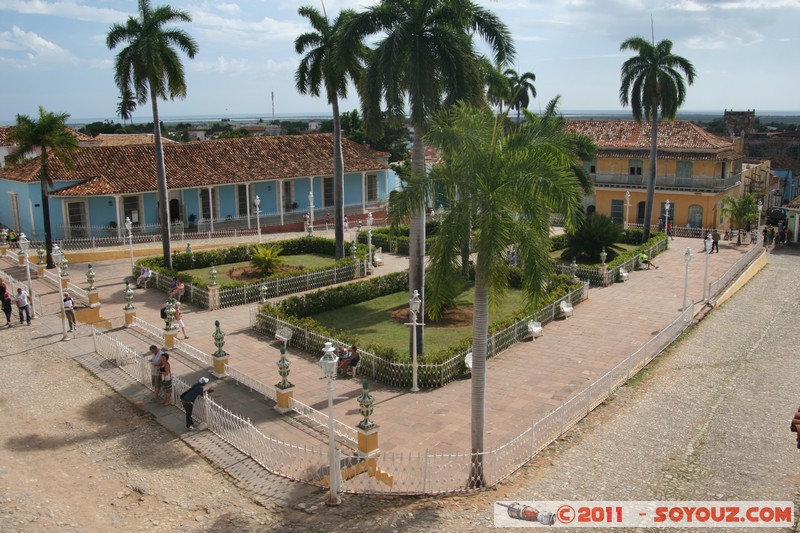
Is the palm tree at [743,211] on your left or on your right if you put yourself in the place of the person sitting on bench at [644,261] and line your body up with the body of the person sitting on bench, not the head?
on your left

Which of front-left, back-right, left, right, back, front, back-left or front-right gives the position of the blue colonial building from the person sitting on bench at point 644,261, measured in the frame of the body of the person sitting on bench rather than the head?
back-right

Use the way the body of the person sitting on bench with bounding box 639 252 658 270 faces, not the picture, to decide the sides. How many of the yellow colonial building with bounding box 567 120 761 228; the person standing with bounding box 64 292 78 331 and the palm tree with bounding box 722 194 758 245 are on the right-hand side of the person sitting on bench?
1

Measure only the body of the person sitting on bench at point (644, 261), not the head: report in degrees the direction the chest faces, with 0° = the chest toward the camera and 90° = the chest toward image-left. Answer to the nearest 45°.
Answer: approximately 315°

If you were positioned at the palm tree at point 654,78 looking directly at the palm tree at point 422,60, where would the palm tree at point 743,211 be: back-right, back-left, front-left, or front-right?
back-left

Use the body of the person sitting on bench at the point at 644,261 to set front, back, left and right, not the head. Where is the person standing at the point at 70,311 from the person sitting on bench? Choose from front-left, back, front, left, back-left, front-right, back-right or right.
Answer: right

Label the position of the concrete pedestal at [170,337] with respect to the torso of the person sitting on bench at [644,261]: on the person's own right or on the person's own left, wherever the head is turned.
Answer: on the person's own right

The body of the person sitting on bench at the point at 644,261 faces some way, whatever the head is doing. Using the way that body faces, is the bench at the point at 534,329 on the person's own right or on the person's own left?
on the person's own right

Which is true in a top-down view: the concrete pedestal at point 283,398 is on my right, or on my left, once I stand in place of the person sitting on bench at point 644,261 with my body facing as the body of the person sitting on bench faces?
on my right

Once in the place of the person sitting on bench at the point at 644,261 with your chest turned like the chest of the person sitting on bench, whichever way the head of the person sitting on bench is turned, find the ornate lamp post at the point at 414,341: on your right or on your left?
on your right

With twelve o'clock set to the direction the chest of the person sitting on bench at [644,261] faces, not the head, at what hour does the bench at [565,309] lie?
The bench is roughly at 2 o'clock from the person sitting on bench.

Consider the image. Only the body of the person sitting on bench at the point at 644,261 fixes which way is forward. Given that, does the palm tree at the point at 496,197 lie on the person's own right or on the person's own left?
on the person's own right

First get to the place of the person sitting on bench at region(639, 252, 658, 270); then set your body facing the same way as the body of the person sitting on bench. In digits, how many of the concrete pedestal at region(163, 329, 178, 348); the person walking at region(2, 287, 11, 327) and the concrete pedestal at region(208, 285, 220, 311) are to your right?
3
